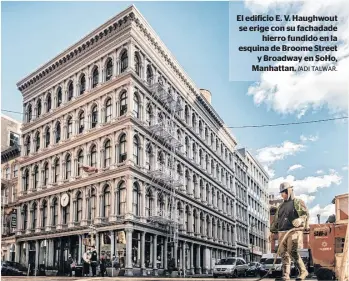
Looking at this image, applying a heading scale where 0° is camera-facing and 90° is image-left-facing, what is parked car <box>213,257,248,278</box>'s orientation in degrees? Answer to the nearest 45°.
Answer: approximately 45°

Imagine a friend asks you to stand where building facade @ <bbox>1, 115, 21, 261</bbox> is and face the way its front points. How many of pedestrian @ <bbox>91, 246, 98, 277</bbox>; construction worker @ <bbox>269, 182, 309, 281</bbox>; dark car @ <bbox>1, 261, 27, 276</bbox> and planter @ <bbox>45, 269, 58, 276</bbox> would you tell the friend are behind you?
0

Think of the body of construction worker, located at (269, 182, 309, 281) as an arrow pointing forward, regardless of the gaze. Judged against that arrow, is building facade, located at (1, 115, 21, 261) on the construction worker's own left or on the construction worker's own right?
on the construction worker's own right

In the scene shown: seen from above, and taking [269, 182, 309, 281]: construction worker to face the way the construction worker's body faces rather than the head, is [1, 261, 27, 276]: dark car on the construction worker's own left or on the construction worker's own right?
on the construction worker's own right

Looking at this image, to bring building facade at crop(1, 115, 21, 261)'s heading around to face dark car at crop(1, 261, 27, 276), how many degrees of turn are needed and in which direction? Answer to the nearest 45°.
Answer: approximately 45° to its left

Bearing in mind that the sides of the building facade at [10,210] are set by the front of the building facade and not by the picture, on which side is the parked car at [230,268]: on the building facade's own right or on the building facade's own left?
on the building facade's own left

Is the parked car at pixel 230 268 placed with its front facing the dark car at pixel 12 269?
no

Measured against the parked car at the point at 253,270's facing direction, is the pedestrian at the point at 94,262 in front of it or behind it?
in front

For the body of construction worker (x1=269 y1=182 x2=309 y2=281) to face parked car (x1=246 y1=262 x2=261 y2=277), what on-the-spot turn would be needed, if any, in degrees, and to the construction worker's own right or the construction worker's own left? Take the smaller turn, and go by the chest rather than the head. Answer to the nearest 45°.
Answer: approximately 135° to the construction worker's own right

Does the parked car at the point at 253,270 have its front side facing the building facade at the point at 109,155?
no
